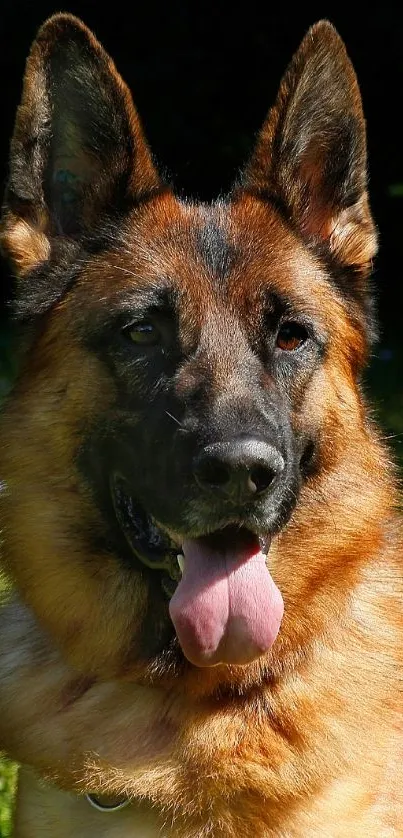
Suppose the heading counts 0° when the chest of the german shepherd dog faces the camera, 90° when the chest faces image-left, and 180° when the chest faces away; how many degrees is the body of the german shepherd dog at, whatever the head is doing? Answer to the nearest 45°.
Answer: approximately 0°
